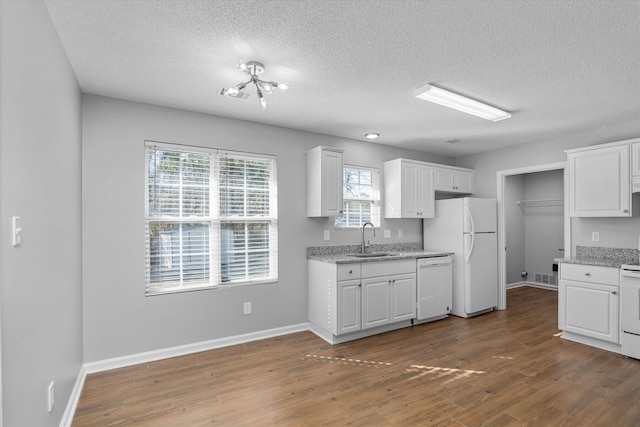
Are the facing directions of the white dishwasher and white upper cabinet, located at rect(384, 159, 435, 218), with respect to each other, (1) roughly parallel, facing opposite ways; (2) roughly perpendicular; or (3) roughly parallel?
roughly parallel

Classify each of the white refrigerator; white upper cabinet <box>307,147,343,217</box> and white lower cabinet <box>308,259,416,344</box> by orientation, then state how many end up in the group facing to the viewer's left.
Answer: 0

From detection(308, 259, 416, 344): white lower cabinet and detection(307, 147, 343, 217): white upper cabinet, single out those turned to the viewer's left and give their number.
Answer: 0

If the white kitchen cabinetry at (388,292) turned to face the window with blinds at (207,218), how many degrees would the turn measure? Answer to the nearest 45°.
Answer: approximately 90° to its right

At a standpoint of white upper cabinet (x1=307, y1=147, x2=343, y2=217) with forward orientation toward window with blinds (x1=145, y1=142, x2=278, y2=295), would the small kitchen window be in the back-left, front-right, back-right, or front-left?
back-right

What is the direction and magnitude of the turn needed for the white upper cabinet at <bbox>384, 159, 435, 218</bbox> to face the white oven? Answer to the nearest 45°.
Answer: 0° — it already faces it

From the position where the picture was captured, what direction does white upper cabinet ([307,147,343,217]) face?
facing the viewer and to the right of the viewer

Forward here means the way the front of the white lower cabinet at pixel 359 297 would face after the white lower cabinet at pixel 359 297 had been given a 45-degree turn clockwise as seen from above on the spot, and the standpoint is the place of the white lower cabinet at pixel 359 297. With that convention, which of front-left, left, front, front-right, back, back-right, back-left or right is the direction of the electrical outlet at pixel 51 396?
front-right

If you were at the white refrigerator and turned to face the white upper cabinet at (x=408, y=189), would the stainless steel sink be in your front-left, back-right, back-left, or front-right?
front-left

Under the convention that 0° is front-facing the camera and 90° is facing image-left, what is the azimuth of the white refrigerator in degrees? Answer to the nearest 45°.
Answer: approximately 315°

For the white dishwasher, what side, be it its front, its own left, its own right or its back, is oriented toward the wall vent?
left

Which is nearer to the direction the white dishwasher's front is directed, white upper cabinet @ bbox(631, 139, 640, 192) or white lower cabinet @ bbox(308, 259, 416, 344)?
the white upper cabinet

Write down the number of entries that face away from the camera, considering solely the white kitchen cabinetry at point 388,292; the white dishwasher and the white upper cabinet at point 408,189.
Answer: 0

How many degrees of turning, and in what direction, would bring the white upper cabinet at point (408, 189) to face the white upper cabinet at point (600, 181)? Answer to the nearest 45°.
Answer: approximately 45° to its left

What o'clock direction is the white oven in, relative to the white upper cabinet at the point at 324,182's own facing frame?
The white oven is roughly at 11 o'clock from the white upper cabinet.

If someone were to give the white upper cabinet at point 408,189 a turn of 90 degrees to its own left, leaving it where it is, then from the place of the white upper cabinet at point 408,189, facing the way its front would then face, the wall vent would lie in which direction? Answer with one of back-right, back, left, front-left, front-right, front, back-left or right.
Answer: front

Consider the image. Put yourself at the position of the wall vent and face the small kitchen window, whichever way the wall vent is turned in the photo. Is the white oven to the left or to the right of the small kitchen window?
left

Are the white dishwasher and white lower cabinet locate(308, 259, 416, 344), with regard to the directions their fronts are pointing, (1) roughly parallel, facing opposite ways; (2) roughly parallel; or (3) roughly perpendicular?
roughly parallel
